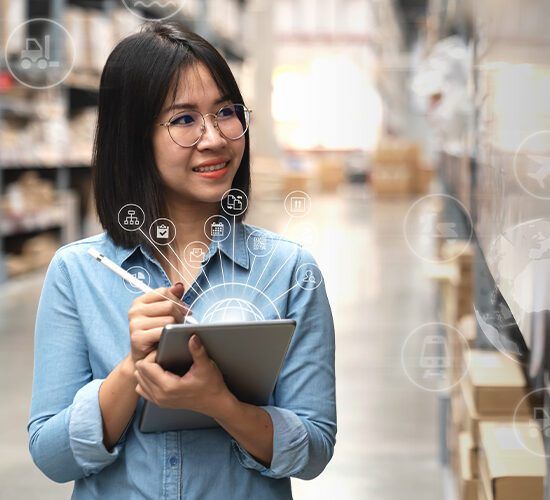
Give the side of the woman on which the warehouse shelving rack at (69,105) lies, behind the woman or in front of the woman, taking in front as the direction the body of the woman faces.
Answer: behind

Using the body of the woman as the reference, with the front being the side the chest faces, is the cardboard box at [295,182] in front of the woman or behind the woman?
behind

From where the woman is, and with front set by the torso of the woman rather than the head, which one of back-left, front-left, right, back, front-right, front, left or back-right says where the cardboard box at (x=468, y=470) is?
back-left

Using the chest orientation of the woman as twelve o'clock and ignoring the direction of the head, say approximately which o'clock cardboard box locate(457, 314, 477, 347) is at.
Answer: The cardboard box is roughly at 7 o'clock from the woman.

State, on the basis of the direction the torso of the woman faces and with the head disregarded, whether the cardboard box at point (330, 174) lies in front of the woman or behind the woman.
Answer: behind

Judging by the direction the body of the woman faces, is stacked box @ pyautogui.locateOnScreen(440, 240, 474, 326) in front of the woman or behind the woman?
behind

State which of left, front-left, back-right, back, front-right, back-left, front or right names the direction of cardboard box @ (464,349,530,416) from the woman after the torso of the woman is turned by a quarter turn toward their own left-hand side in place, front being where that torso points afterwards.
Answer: front-left

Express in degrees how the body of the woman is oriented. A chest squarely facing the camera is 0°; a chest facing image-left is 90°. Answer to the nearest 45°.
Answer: approximately 0°

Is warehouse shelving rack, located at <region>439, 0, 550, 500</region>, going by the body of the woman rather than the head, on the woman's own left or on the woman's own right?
on the woman's own left

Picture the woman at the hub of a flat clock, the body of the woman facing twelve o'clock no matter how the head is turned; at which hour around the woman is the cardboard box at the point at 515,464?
The cardboard box is roughly at 8 o'clock from the woman.

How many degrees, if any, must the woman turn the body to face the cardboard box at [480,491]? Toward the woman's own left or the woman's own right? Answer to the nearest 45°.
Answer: approximately 135° to the woman's own left
